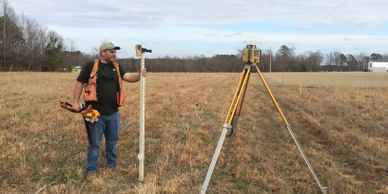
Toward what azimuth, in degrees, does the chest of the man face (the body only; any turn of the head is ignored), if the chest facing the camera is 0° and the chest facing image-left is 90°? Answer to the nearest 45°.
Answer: approximately 315°
